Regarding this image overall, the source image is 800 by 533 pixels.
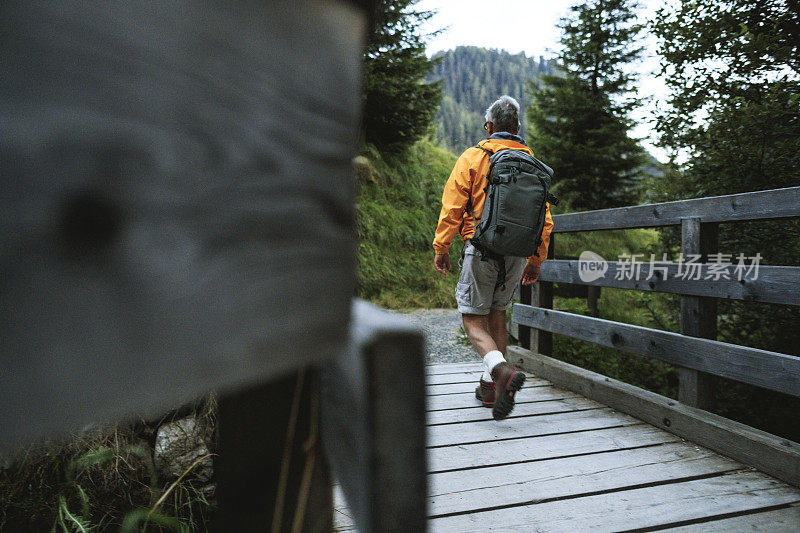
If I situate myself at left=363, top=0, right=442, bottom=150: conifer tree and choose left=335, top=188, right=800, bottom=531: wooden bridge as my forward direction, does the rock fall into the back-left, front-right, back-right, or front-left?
front-right

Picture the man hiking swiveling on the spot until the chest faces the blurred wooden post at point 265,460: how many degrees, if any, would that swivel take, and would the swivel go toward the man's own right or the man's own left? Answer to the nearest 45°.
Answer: approximately 135° to the man's own left

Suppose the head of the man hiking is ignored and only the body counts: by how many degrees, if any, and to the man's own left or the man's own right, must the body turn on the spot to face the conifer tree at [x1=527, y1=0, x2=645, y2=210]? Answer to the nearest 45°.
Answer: approximately 45° to the man's own right

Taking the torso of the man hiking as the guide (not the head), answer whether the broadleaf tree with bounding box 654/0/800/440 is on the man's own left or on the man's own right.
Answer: on the man's own right

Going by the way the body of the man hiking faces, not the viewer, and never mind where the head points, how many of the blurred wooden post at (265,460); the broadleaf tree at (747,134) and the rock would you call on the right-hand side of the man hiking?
1

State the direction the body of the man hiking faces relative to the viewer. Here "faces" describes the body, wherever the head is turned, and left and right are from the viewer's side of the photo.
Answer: facing away from the viewer and to the left of the viewer

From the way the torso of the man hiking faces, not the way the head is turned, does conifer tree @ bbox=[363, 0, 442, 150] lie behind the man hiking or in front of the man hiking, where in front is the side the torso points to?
in front

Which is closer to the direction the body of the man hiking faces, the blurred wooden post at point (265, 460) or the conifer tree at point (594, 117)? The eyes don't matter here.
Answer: the conifer tree
